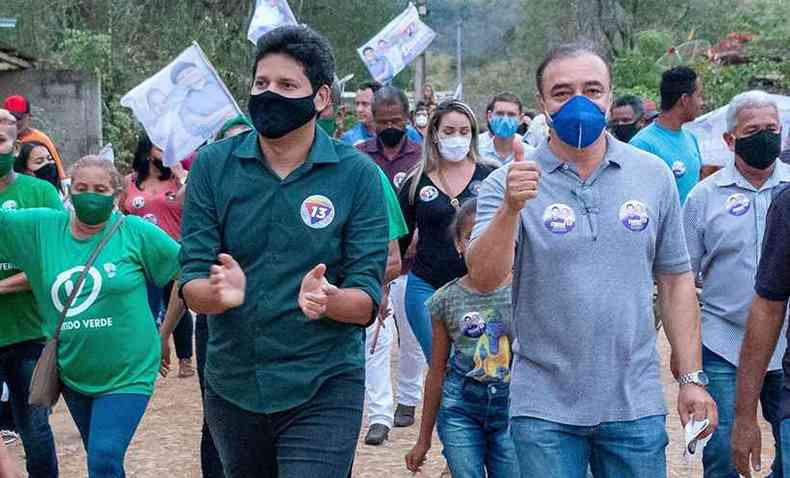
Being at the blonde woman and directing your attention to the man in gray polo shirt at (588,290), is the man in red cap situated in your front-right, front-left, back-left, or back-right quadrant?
back-right

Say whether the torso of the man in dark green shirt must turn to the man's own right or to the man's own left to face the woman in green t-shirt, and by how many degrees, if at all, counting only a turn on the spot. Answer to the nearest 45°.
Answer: approximately 135° to the man's own right

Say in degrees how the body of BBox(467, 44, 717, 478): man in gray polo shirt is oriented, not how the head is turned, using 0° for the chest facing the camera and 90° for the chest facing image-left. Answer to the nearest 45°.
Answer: approximately 0°

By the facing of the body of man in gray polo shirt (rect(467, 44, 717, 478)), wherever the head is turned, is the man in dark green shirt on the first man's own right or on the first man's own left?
on the first man's own right

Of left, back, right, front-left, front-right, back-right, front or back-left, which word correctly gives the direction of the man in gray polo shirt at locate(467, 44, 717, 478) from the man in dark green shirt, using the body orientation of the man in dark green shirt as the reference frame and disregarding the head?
left
